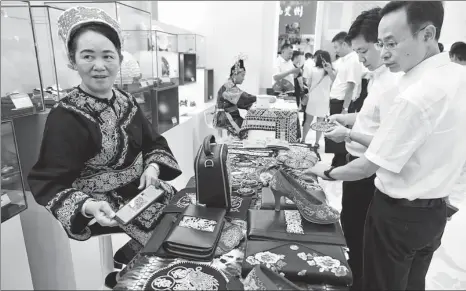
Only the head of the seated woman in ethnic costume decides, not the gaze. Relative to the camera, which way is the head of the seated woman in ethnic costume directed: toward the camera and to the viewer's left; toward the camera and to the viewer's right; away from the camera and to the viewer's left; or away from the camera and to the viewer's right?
toward the camera and to the viewer's right

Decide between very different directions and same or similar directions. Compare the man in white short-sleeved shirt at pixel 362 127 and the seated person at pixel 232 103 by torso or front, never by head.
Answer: very different directions

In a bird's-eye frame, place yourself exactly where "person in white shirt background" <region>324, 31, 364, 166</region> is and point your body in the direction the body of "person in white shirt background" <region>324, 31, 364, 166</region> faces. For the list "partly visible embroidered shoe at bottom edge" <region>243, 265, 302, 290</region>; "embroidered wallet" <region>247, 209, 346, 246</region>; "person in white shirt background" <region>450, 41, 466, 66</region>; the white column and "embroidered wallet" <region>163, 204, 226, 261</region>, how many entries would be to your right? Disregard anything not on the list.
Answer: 1

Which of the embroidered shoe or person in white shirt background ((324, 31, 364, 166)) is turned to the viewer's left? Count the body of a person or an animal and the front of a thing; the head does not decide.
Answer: the person in white shirt background

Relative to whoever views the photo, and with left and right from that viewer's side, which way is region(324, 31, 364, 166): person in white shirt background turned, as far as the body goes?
facing to the left of the viewer

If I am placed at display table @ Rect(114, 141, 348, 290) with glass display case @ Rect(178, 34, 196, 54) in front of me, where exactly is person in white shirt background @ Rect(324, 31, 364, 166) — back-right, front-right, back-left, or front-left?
front-right

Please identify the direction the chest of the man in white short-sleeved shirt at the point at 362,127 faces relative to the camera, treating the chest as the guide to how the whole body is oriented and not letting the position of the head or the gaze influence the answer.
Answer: to the viewer's left

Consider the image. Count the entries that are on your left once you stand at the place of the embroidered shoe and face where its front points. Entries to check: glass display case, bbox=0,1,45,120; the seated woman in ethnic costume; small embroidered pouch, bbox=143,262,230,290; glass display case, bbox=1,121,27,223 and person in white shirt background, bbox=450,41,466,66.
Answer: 1

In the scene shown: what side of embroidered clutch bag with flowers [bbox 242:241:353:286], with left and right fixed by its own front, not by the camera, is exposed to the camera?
front
